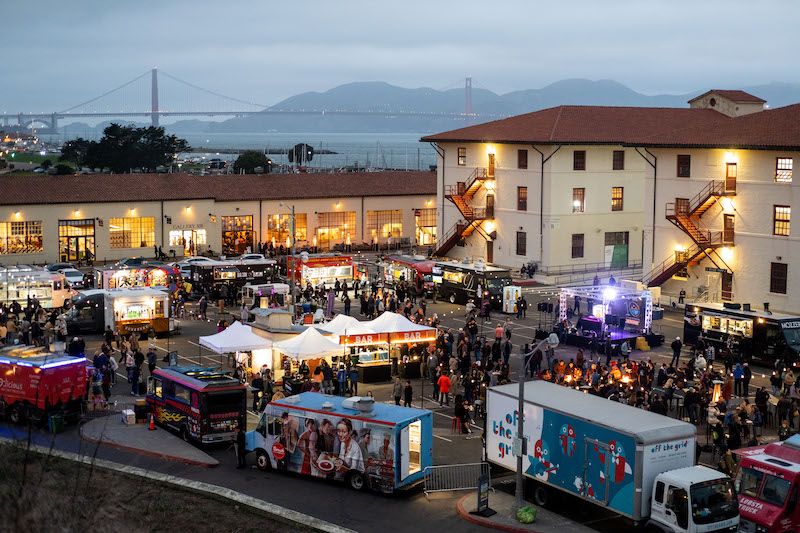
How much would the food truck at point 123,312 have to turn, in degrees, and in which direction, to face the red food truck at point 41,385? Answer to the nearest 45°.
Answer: approximately 90° to its left

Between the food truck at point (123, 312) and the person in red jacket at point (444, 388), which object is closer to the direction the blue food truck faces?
the food truck

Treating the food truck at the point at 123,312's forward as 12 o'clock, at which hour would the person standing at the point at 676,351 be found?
The person standing is roughly at 7 o'clock from the food truck.

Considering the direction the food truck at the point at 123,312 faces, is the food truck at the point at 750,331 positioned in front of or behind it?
behind

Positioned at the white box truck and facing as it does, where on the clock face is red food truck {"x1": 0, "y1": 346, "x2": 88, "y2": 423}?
The red food truck is roughly at 5 o'clock from the white box truck.

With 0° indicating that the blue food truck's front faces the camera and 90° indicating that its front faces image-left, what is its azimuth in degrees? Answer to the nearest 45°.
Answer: approximately 135°

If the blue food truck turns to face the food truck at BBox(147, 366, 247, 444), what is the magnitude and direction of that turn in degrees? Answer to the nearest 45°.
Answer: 0° — it already faces it

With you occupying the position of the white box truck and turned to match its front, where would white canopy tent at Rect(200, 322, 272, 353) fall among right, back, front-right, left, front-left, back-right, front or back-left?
back

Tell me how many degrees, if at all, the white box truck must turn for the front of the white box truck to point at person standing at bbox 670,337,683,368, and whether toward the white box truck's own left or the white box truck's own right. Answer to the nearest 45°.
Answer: approximately 135° to the white box truck's own left

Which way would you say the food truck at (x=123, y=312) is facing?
to the viewer's left
